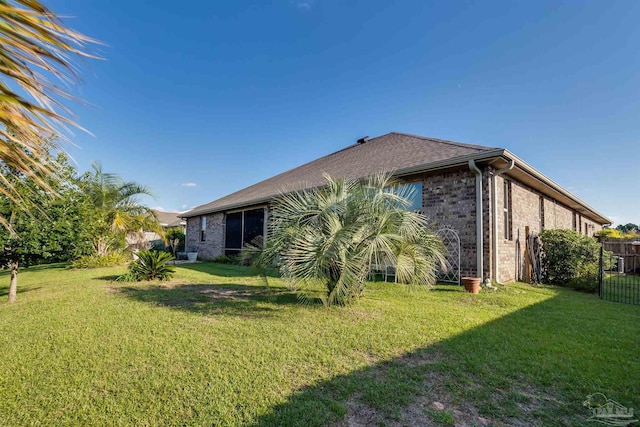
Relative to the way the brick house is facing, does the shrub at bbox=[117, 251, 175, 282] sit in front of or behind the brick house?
behind

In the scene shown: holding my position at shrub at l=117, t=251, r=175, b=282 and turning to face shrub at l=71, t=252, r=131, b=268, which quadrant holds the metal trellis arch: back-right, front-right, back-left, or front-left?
back-right

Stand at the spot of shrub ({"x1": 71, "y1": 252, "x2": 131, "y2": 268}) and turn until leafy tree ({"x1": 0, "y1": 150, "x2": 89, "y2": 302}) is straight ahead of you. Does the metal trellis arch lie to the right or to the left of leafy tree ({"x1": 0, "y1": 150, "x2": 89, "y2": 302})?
left

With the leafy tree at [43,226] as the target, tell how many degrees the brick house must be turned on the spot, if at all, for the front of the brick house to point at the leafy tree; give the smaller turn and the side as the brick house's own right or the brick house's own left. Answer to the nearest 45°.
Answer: approximately 180°

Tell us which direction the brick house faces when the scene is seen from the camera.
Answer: facing away from the viewer and to the right of the viewer

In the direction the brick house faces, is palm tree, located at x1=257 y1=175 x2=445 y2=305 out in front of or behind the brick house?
behind
